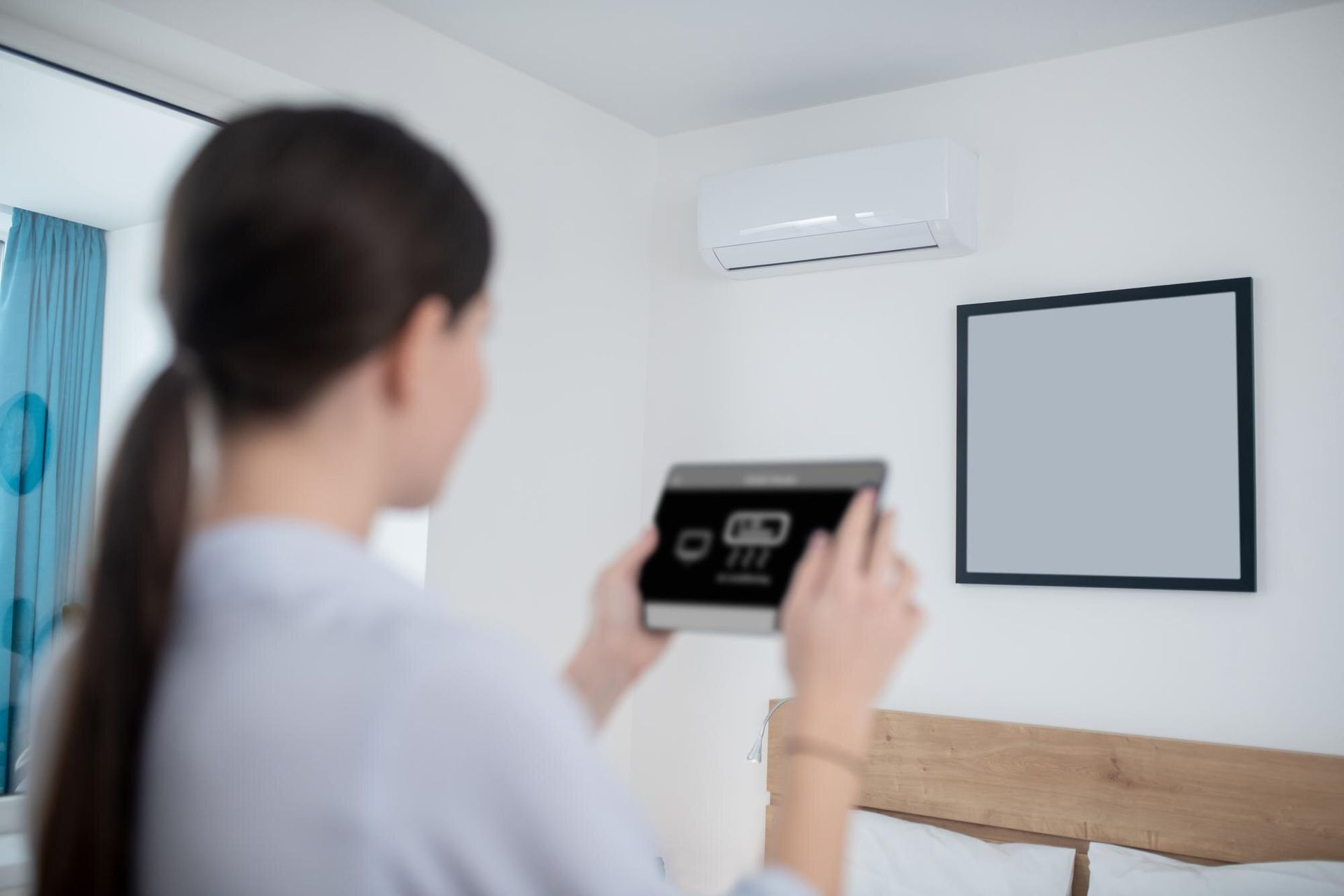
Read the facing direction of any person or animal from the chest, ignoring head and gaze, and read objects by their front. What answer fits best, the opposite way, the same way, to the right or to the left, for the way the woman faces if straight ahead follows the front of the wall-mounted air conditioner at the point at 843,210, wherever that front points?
the opposite way

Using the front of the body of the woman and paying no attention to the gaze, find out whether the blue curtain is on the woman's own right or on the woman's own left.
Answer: on the woman's own left

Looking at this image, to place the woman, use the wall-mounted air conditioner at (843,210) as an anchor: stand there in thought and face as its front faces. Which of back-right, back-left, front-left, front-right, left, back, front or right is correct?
front-left

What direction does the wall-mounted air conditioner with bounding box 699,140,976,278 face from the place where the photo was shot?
facing the viewer and to the left of the viewer

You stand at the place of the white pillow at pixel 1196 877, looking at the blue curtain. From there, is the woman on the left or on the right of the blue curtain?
left

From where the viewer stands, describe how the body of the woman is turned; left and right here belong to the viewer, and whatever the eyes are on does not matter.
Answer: facing away from the viewer and to the right of the viewer

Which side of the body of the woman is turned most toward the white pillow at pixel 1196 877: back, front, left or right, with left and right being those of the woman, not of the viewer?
front

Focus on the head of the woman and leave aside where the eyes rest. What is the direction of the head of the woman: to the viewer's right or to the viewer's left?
to the viewer's right

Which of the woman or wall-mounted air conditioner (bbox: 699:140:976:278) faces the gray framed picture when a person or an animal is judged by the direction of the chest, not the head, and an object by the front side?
the woman

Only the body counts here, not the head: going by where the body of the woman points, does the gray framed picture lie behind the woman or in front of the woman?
in front

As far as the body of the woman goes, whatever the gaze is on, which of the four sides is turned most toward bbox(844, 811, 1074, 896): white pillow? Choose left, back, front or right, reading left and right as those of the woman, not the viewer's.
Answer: front
